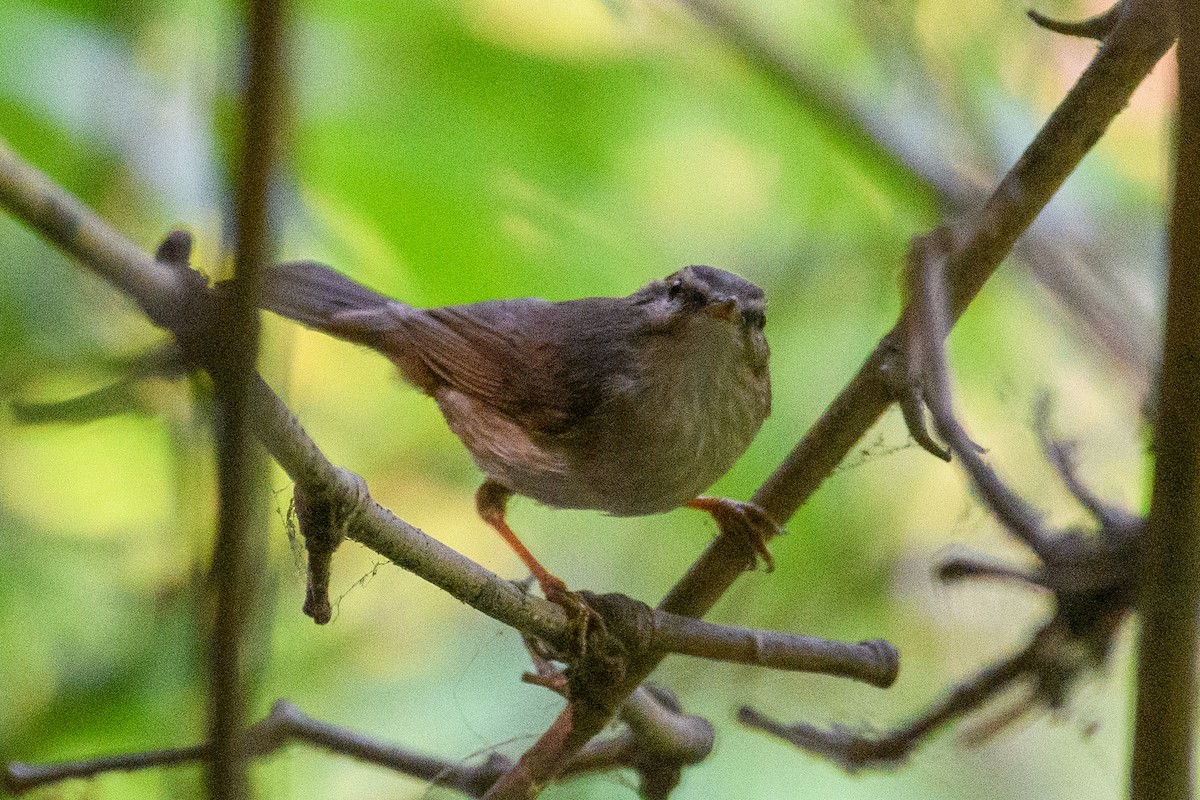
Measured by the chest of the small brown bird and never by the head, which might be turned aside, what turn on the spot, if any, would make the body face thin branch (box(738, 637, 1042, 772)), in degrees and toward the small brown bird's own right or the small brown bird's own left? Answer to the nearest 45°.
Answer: approximately 45° to the small brown bird's own left

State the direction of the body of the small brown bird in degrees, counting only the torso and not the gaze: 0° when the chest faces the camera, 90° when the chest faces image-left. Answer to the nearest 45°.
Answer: approximately 315°

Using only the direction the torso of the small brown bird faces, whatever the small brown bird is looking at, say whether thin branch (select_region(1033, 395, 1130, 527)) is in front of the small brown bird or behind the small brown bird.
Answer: in front

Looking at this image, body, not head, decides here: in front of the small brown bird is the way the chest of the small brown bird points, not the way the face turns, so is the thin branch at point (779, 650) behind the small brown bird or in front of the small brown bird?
in front
